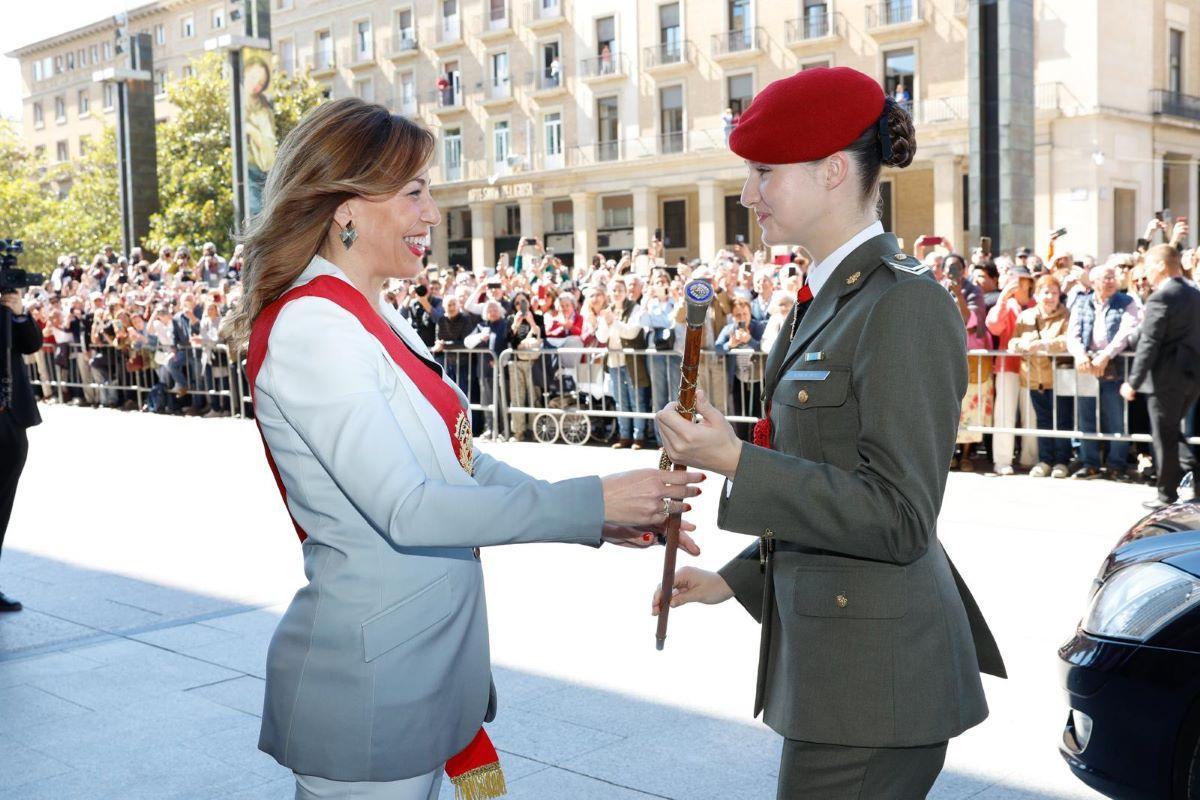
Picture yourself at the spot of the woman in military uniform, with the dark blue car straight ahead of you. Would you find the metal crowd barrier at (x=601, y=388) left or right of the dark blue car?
left

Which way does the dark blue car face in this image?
to the viewer's left

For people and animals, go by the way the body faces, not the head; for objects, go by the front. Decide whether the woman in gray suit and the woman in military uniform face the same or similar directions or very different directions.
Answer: very different directions

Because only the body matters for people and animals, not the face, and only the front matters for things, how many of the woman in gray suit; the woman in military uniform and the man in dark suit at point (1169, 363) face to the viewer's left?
2

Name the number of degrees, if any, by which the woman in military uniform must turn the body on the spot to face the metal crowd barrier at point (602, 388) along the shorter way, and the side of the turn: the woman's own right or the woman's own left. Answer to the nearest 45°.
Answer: approximately 90° to the woman's own right

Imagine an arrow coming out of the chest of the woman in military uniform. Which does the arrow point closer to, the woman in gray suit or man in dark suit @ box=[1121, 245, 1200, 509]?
the woman in gray suit

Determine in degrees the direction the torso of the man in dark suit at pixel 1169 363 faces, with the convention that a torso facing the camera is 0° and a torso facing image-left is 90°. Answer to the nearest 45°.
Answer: approximately 90°

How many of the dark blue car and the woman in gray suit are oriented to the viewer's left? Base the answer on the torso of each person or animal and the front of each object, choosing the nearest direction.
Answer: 1

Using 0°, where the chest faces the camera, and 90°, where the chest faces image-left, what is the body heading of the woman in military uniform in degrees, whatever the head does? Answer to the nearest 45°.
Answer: approximately 90°

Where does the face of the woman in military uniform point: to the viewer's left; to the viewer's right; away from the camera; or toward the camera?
to the viewer's left

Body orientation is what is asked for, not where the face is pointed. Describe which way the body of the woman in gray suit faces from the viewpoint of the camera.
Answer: to the viewer's right
